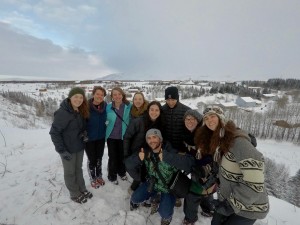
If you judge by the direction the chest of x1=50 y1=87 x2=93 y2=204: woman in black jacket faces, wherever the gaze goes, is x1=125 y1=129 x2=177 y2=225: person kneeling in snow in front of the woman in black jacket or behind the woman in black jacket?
in front

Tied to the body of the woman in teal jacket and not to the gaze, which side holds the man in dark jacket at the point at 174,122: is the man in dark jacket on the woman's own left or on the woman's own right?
on the woman's own left

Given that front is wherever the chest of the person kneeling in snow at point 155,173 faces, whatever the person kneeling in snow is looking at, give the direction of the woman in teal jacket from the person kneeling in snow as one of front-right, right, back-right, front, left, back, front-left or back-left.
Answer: back-right

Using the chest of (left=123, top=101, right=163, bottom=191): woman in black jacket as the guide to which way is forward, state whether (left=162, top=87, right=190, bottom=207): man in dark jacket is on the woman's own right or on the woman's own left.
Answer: on the woman's own left

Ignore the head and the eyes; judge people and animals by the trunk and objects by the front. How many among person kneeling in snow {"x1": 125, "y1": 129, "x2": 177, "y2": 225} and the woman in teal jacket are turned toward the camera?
2

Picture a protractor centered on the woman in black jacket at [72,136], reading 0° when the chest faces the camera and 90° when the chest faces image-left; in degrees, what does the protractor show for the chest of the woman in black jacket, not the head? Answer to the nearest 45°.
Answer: approximately 315°

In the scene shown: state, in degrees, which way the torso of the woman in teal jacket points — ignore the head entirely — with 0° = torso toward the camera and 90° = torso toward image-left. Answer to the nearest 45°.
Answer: approximately 0°

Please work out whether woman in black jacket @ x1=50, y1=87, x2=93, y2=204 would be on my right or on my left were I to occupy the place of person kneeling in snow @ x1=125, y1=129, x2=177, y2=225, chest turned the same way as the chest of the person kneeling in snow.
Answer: on my right

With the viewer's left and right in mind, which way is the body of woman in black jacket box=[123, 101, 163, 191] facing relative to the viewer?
facing the viewer and to the right of the viewer
